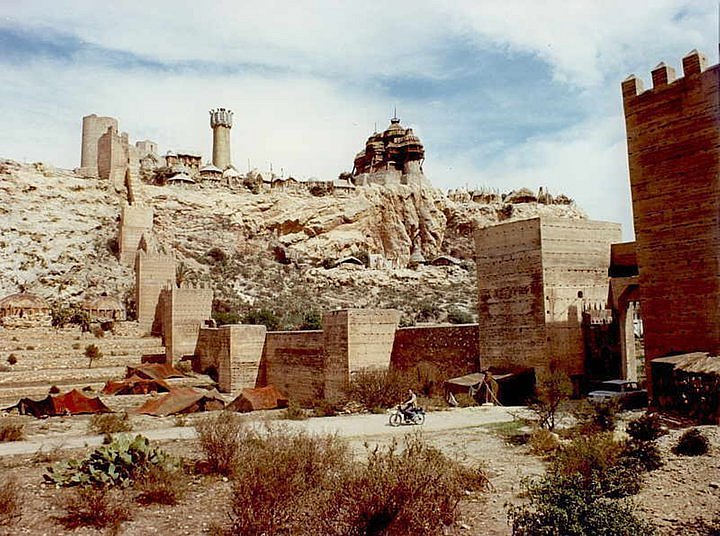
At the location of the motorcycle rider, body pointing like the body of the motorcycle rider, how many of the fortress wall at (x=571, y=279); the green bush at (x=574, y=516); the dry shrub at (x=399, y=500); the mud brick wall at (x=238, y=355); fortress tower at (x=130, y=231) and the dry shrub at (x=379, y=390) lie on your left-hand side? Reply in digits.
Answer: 2

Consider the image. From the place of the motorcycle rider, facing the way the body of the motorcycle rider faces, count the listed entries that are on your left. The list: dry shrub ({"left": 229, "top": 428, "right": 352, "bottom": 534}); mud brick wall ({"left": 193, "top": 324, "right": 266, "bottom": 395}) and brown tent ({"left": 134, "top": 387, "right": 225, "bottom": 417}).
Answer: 1

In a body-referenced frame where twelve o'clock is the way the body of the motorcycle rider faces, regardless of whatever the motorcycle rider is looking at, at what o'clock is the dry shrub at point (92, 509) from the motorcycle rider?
The dry shrub is roughly at 10 o'clock from the motorcycle rider.

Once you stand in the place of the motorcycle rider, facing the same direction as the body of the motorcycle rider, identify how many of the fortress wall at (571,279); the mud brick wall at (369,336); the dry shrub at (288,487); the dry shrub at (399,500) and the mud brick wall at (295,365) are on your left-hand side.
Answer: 2

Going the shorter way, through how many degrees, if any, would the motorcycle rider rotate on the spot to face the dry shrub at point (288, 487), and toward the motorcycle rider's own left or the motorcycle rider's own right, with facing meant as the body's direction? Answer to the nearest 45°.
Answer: approximately 90° to the motorcycle rider's own left

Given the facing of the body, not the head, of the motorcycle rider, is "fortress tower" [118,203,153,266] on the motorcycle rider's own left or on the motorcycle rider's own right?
on the motorcycle rider's own right

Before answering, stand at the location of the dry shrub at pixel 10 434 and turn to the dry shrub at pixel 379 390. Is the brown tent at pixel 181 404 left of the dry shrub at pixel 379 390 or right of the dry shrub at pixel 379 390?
left

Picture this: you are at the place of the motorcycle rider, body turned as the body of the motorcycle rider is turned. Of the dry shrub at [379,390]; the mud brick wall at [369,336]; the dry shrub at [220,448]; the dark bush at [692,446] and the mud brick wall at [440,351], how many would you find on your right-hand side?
3

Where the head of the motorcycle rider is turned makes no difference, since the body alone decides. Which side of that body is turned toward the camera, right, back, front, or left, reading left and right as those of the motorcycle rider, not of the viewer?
left

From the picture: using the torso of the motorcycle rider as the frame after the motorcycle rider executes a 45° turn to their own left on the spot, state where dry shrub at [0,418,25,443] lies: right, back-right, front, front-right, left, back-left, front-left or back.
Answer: front-right

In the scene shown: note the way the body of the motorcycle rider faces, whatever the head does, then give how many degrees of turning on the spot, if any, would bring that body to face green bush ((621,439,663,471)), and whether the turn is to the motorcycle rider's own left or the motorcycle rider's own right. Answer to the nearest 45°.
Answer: approximately 135° to the motorcycle rider's own left

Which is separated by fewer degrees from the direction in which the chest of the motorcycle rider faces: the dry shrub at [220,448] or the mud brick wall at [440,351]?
the dry shrub

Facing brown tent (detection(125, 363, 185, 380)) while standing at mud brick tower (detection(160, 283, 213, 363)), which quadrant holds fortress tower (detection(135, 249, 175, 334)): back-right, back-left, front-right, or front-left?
back-right

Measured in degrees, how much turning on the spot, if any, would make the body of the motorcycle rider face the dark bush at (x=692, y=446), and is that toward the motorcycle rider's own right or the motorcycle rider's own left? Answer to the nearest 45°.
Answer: approximately 135° to the motorcycle rider's own left

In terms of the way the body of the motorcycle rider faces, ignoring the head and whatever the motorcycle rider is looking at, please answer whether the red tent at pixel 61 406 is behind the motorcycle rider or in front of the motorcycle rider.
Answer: in front
